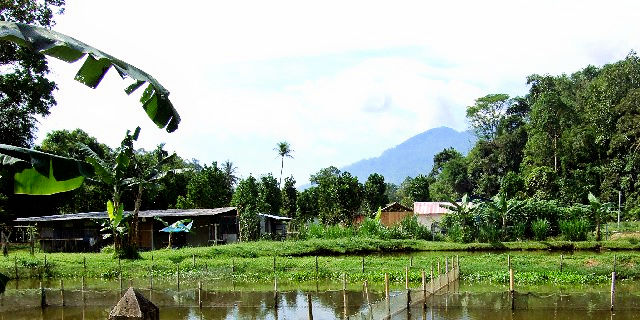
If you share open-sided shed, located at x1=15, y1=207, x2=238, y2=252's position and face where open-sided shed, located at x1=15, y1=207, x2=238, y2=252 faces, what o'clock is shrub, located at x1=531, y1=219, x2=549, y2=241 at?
The shrub is roughly at 10 o'clock from the open-sided shed.

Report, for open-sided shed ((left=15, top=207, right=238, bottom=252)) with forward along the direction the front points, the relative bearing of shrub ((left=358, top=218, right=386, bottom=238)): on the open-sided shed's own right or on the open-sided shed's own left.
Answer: on the open-sided shed's own left

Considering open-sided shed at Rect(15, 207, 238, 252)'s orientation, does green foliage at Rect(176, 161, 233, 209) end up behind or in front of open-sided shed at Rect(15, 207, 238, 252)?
behind

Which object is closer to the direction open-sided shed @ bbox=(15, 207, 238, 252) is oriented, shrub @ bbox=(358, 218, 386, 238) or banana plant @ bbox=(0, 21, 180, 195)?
the banana plant

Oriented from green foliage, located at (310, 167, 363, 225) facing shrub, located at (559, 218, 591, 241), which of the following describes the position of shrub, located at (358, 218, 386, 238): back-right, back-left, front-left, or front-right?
front-right

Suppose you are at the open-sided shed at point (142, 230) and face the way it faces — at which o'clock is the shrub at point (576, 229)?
The shrub is roughly at 10 o'clock from the open-sided shed.

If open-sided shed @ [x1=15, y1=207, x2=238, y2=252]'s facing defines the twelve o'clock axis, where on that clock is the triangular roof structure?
The triangular roof structure is roughly at 12 o'clock from the open-sided shed.

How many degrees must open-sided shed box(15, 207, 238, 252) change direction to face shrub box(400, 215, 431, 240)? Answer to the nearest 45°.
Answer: approximately 90° to its left

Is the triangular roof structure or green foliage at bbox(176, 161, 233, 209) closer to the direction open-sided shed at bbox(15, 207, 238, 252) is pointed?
the triangular roof structure

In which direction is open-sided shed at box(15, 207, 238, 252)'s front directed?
toward the camera

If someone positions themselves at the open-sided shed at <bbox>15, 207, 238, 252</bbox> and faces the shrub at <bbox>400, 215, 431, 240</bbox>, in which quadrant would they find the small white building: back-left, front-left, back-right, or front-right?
front-left

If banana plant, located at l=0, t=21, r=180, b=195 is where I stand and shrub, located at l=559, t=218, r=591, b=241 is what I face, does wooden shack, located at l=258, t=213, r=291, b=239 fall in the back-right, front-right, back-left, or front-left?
front-left
